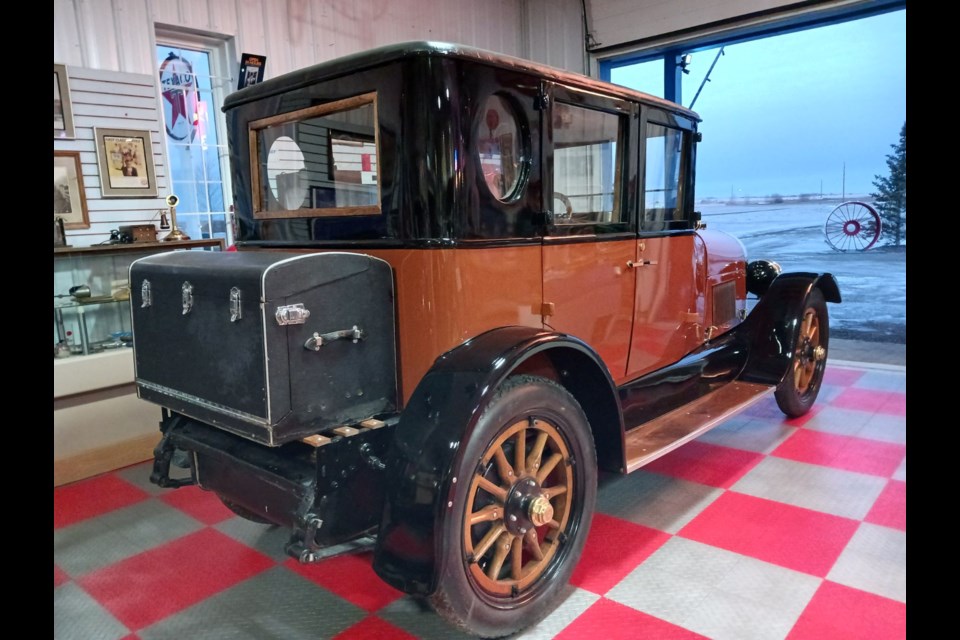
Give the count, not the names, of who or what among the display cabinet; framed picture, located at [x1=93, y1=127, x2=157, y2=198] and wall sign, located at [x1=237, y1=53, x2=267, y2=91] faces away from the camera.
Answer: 0

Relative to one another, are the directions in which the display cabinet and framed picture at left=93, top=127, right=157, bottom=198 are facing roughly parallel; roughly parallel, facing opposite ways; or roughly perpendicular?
roughly parallel

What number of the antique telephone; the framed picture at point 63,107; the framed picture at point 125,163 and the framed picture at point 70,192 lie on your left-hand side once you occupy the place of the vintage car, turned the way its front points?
4

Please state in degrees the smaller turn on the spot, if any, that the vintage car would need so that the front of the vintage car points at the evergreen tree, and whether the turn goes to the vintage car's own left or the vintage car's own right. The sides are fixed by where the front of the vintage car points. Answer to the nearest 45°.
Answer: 0° — it already faces it

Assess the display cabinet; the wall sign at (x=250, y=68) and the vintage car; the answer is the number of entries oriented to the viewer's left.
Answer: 0

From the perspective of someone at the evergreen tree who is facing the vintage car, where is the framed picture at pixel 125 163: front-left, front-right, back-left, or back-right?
front-right

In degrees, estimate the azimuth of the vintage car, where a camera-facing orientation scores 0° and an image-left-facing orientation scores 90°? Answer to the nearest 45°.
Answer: approximately 225°

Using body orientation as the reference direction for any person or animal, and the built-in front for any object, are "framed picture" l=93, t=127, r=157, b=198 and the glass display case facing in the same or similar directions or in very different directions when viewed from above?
same or similar directions

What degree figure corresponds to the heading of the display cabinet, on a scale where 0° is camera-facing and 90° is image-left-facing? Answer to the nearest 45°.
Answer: approximately 315°

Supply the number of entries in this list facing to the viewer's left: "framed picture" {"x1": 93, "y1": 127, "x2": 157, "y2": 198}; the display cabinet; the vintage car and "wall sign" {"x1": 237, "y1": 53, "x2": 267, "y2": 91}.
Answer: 0

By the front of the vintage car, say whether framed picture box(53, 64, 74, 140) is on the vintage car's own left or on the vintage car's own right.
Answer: on the vintage car's own left

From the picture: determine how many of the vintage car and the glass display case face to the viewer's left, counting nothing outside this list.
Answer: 0

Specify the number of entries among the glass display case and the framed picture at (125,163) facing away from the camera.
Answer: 0

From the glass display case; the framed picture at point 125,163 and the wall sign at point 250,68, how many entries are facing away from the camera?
0
